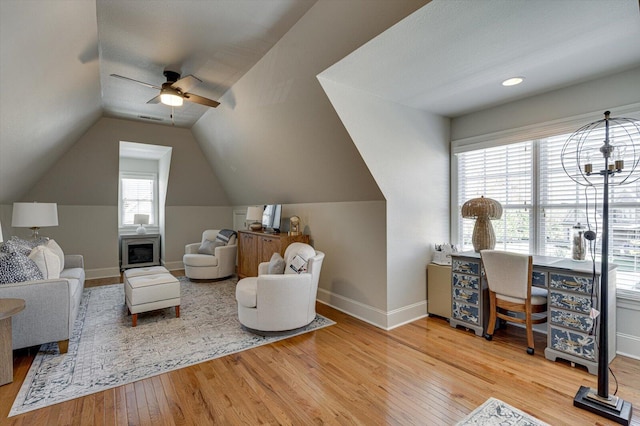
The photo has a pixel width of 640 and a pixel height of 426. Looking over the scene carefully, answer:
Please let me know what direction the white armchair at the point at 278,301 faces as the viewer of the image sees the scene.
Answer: facing to the left of the viewer

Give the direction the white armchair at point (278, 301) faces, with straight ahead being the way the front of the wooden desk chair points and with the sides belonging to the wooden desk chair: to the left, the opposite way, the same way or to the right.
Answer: the opposite way

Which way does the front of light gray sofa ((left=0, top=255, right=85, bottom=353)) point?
to the viewer's right

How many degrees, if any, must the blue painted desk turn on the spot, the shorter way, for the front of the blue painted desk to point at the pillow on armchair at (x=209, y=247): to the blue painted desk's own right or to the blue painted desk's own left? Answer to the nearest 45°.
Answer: approximately 45° to the blue painted desk's own right

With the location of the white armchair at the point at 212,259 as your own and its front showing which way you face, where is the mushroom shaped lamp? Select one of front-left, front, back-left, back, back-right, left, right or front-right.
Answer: left

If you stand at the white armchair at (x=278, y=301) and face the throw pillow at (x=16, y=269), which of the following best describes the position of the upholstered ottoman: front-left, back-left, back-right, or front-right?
front-right

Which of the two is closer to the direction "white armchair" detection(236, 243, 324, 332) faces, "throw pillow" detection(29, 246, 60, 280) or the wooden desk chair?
the throw pillow

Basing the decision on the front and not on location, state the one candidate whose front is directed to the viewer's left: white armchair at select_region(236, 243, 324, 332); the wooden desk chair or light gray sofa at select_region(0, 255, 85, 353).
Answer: the white armchair

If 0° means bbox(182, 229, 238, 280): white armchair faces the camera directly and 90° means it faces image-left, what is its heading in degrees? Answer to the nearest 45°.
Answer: approximately 45°

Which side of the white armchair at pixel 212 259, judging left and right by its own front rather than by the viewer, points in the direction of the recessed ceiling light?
left

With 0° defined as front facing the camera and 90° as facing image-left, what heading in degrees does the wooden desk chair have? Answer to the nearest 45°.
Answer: approximately 225°
